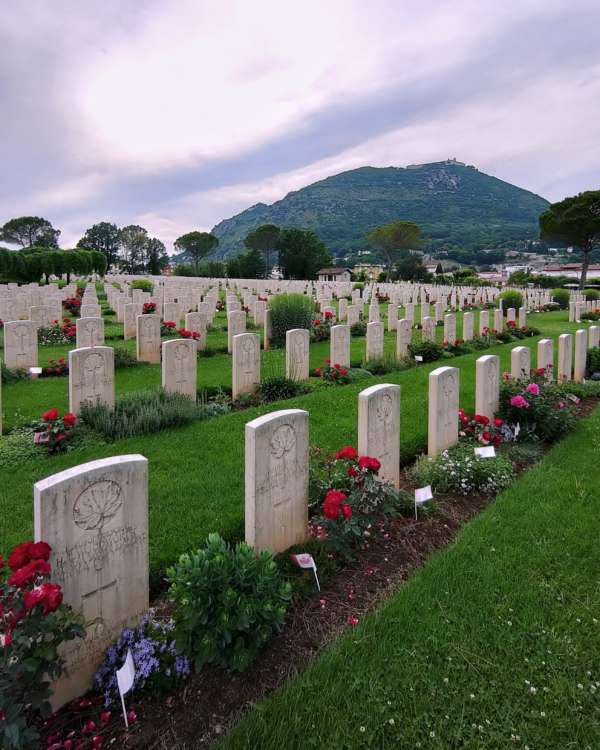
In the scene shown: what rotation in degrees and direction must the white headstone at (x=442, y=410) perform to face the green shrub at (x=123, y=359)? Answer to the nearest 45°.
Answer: approximately 180°

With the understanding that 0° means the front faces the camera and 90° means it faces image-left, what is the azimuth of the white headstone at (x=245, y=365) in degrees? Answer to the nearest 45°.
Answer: approximately 315°

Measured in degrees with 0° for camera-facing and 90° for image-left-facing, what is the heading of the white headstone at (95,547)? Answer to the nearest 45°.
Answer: approximately 315°

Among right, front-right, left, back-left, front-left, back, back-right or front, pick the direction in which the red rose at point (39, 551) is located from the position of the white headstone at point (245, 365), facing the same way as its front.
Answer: front-right

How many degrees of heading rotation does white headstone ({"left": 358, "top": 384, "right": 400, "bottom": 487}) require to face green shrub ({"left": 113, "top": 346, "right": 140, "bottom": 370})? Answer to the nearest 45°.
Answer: approximately 180°

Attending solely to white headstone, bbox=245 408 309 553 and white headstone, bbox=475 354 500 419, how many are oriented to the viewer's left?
0

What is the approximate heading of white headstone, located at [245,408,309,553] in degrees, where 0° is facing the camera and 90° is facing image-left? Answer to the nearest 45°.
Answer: approximately 315°
